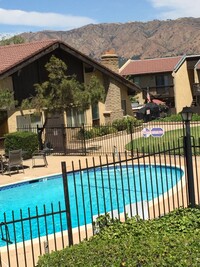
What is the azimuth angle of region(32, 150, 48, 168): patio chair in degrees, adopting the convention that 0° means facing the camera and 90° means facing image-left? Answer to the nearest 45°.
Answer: approximately 0°

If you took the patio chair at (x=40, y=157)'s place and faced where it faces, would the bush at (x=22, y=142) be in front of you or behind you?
behind

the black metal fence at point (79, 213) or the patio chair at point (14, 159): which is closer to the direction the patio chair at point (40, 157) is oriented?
the black metal fence

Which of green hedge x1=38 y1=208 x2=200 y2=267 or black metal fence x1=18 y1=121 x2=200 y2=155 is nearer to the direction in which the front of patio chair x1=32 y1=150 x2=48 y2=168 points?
the green hedge

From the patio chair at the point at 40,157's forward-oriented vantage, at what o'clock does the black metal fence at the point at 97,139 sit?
The black metal fence is roughly at 7 o'clock from the patio chair.

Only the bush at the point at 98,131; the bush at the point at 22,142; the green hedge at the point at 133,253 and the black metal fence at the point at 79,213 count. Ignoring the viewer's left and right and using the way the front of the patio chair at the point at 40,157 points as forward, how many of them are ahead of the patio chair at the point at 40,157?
2

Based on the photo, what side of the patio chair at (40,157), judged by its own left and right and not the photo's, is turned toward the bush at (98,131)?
back
